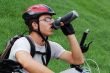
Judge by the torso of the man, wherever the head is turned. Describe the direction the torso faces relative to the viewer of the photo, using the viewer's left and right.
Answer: facing the viewer and to the right of the viewer

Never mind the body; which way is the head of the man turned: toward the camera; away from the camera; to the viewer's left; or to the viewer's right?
to the viewer's right
